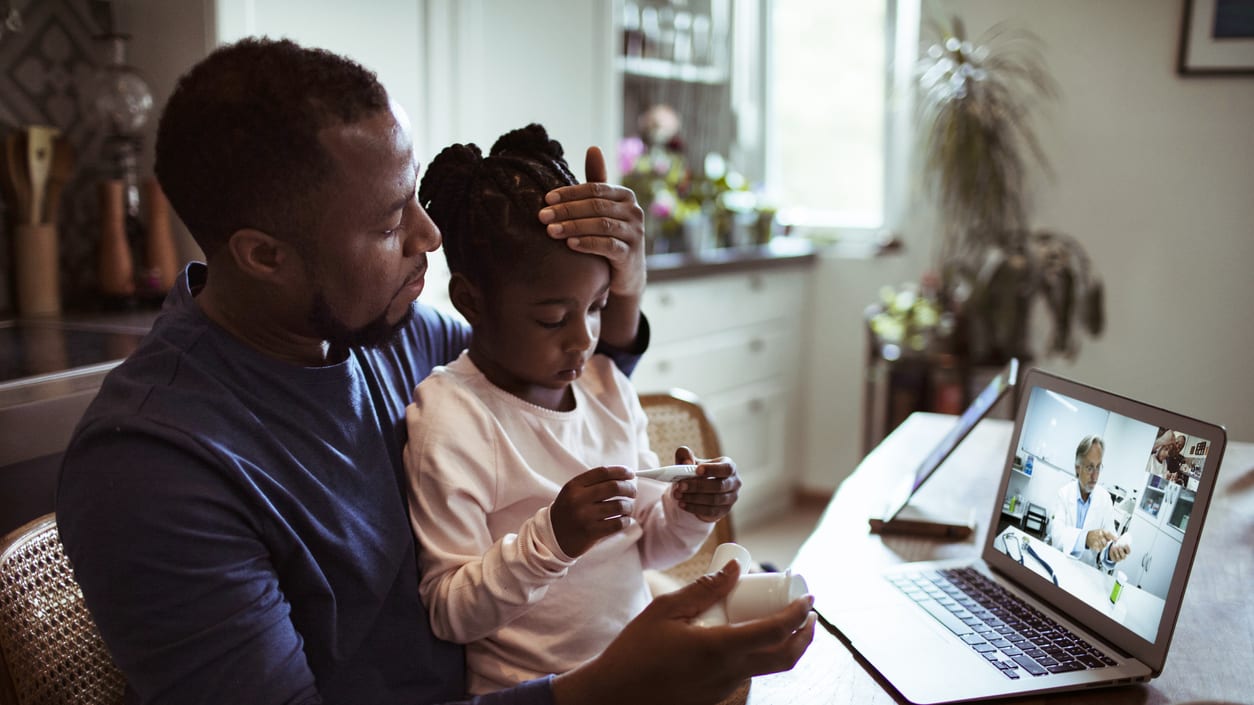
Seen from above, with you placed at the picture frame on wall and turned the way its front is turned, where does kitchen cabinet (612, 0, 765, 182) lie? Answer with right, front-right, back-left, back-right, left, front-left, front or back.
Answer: right

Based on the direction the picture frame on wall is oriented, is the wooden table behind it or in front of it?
in front

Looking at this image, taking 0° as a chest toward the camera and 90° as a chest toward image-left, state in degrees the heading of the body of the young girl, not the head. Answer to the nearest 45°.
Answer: approximately 315°
